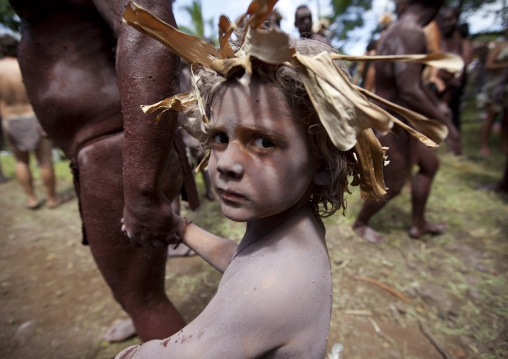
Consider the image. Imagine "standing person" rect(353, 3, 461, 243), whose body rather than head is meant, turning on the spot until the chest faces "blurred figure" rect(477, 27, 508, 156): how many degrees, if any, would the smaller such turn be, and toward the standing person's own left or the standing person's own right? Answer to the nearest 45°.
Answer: approximately 90° to the standing person's own left

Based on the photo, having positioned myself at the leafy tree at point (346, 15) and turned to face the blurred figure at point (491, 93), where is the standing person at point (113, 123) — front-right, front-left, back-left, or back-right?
front-right

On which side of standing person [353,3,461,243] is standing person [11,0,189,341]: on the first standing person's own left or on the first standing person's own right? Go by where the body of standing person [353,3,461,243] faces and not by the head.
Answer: on the first standing person's own right

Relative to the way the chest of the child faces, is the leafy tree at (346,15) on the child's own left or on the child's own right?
on the child's own right

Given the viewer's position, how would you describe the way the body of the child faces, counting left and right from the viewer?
facing to the left of the viewer

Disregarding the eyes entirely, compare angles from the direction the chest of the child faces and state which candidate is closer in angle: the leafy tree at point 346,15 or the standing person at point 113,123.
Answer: the standing person

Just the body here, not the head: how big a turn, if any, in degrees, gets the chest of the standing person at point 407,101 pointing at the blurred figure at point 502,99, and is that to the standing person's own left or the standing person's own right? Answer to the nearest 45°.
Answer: approximately 45° to the standing person's own left
